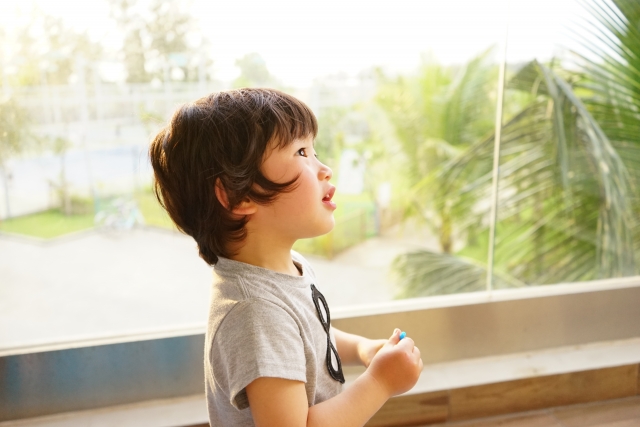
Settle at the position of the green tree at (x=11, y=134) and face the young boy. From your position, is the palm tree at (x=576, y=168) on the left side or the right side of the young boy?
left

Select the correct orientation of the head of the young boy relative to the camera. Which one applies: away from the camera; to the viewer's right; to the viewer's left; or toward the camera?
to the viewer's right

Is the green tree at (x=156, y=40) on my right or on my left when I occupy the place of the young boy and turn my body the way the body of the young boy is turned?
on my left

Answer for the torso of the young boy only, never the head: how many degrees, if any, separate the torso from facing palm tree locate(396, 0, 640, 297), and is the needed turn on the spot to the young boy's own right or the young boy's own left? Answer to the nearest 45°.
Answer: approximately 45° to the young boy's own left

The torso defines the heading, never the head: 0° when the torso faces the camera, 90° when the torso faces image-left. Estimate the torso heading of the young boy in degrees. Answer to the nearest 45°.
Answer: approximately 270°

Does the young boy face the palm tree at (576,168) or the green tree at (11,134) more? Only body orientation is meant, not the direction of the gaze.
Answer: the palm tree

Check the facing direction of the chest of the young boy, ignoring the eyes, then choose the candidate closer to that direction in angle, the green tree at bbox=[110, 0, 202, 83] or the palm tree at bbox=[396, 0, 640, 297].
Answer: the palm tree
